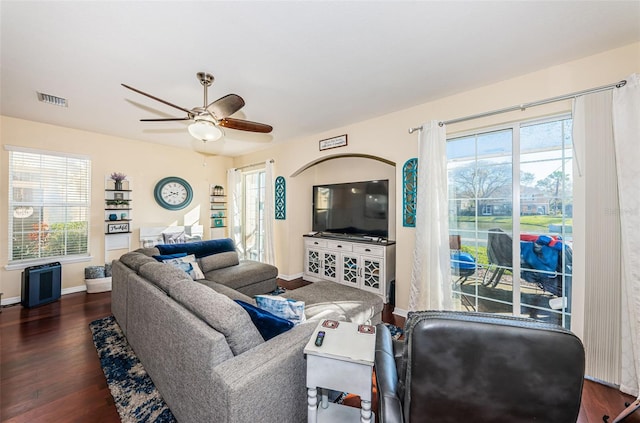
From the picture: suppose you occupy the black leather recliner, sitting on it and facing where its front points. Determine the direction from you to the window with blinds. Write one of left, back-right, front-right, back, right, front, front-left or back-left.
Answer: left

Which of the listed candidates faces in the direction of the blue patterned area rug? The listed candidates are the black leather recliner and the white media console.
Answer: the white media console

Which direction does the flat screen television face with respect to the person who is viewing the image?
facing the viewer and to the left of the viewer

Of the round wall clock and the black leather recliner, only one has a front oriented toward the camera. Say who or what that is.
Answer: the round wall clock

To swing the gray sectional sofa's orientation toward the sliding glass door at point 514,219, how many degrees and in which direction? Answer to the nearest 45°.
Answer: approximately 45° to its right

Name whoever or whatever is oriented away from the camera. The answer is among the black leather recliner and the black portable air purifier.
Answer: the black leather recliner

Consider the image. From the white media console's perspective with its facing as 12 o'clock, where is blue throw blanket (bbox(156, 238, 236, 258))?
The blue throw blanket is roughly at 1 o'clock from the white media console.

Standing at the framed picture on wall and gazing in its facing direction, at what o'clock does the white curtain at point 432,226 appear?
The white curtain is roughly at 9 o'clock from the framed picture on wall.

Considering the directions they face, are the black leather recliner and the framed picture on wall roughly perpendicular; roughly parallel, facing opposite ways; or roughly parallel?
roughly parallel, facing opposite ways

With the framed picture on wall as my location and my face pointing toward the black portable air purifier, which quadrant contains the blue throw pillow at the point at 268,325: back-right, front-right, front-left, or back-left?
front-left

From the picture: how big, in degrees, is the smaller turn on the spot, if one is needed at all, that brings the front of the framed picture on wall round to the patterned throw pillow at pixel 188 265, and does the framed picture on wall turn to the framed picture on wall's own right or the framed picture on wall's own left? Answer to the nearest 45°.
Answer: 0° — it already faces it

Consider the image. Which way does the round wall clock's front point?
toward the camera

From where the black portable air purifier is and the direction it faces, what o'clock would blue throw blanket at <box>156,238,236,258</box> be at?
The blue throw blanket is roughly at 10 o'clock from the black portable air purifier.

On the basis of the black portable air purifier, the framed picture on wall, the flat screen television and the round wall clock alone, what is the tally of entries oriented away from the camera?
0

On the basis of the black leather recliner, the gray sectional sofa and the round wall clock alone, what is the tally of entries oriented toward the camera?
1

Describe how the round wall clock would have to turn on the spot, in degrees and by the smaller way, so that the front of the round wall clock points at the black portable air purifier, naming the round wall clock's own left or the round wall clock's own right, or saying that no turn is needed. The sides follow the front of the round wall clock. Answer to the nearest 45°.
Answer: approximately 45° to the round wall clock's own right
